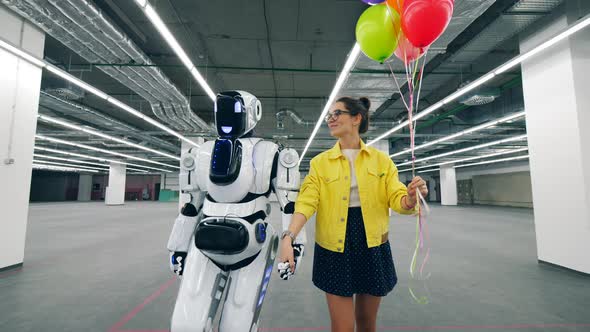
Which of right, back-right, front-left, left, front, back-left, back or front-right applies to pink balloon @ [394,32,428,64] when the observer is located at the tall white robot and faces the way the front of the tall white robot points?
back-left

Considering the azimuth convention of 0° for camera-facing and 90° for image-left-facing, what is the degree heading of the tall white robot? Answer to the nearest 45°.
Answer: approximately 45°

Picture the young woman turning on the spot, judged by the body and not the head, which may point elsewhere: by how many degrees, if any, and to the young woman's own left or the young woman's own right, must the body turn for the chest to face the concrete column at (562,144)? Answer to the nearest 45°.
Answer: approximately 135° to the young woman's own left

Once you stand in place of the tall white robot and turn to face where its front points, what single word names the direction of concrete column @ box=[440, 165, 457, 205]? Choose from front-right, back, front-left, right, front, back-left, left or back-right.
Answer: back

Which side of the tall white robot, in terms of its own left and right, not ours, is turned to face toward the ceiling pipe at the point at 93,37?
right

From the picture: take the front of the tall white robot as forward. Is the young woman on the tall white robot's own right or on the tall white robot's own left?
on the tall white robot's own left

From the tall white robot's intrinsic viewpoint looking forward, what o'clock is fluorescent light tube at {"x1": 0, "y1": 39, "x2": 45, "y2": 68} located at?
The fluorescent light tube is roughly at 3 o'clock from the tall white robot.

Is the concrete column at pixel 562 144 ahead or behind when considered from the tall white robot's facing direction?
behind
